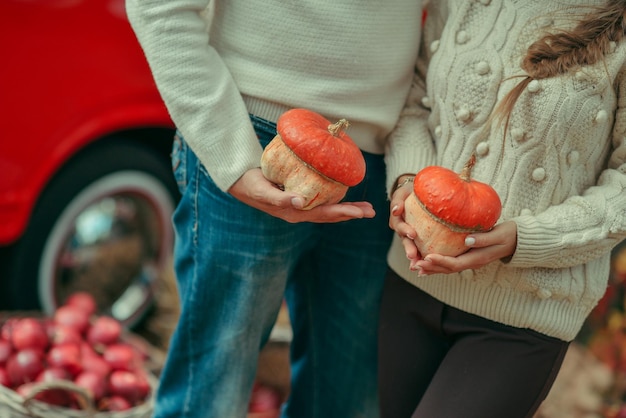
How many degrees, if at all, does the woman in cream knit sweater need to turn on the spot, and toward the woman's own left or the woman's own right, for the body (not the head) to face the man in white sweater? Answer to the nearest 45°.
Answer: approximately 45° to the woman's own right

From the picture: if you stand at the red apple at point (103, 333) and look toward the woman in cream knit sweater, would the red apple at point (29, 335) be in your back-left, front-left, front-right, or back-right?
back-right

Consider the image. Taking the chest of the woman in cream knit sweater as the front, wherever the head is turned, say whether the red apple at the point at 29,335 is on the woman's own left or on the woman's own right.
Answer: on the woman's own right

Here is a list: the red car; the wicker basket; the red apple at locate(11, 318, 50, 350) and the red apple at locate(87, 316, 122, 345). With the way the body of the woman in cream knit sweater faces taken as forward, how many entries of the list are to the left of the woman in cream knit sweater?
0

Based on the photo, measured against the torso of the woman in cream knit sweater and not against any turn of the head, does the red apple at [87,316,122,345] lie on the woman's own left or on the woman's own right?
on the woman's own right

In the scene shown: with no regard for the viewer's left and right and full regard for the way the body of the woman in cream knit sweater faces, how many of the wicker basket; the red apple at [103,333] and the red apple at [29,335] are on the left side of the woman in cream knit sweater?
0

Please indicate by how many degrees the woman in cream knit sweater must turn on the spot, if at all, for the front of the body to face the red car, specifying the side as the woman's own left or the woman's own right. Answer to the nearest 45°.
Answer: approximately 90° to the woman's own right

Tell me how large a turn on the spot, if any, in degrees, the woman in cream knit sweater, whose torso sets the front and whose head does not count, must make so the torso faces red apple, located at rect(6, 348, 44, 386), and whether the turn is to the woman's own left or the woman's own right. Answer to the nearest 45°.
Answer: approximately 45° to the woman's own right

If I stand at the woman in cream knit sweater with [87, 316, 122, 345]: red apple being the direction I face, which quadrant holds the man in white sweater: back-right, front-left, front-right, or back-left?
front-left

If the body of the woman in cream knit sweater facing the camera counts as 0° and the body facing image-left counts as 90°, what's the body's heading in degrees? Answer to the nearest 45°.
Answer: approximately 45°

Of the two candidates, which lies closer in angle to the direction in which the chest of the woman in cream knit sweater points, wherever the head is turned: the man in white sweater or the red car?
the man in white sweater
